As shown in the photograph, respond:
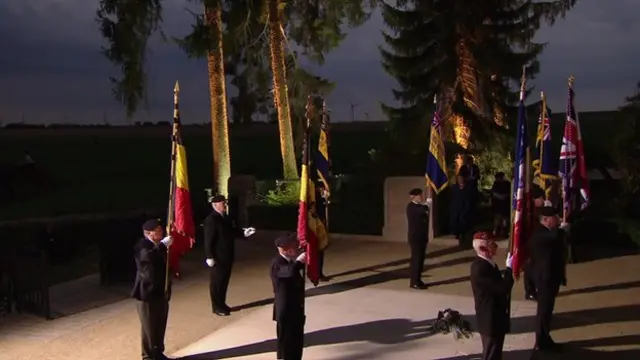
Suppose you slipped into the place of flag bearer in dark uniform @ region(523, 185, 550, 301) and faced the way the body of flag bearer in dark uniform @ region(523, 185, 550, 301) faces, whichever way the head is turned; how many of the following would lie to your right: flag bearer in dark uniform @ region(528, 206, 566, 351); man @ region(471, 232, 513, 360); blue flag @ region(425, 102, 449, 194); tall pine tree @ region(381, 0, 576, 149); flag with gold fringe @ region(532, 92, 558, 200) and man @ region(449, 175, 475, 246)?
2

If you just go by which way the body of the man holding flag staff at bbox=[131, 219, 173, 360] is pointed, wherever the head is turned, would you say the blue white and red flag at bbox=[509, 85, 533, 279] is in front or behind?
in front

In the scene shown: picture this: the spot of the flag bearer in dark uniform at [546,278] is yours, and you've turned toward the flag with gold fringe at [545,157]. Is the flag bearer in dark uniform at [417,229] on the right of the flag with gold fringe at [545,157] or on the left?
left
